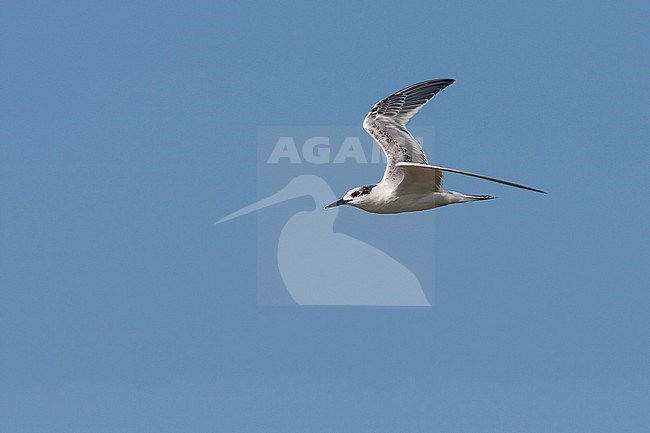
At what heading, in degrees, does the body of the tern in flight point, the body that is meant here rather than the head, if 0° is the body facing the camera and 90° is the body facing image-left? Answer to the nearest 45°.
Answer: approximately 90°
